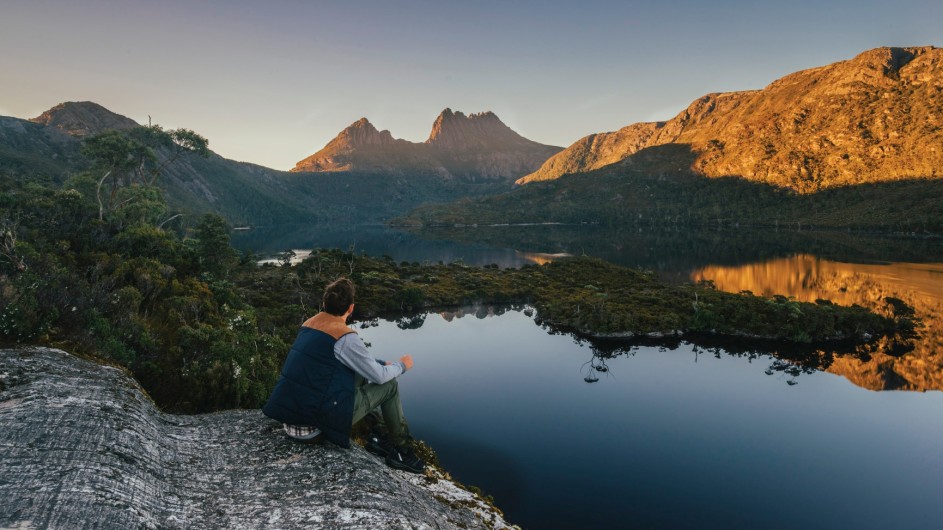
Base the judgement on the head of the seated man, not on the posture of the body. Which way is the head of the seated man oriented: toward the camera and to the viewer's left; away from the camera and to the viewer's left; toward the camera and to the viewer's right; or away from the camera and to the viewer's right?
away from the camera and to the viewer's right

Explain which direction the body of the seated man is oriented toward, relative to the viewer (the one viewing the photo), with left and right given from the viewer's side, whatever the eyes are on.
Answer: facing away from the viewer and to the right of the viewer
